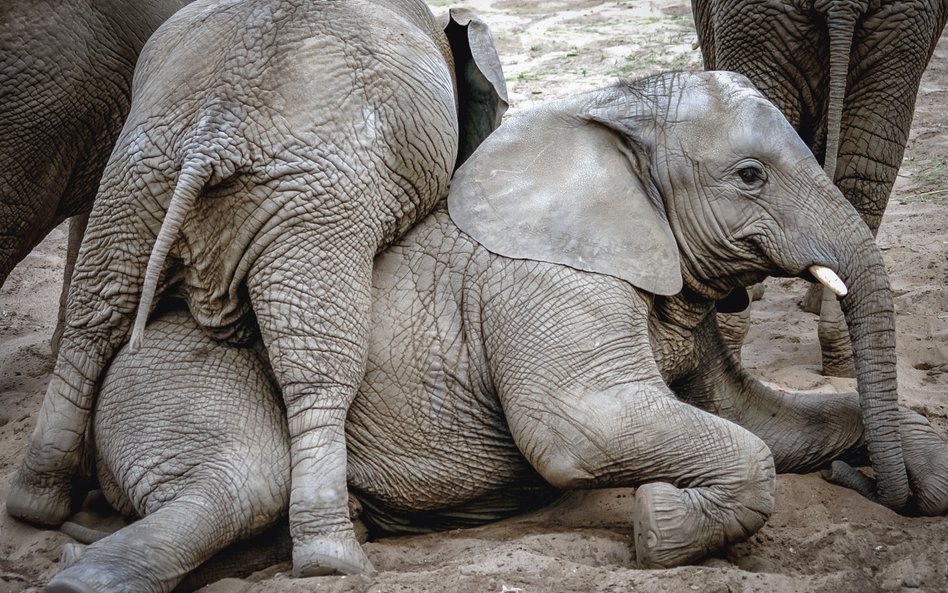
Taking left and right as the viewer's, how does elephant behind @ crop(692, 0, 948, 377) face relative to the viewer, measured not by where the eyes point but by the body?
facing away from the viewer

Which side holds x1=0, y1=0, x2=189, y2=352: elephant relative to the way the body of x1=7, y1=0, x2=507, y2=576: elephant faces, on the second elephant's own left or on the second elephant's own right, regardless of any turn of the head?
on the second elephant's own left

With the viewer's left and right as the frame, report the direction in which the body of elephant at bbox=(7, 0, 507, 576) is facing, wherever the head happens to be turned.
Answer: facing away from the viewer and to the right of the viewer

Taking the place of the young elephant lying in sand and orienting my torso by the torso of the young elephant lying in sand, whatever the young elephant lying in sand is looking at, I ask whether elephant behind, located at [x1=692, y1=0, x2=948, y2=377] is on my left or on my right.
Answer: on my left

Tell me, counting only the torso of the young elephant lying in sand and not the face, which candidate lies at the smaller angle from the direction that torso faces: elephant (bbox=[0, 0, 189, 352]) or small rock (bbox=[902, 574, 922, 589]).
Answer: the small rock

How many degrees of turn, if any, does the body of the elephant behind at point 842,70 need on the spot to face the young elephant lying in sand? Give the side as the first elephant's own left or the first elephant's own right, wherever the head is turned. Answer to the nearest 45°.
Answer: approximately 135° to the first elephant's own left

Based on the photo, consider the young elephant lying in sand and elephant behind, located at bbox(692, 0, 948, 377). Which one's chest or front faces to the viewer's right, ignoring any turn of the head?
the young elephant lying in sand

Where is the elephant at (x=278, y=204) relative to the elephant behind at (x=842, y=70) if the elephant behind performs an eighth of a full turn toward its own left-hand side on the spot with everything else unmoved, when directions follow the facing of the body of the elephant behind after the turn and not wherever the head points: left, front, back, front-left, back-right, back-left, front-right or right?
left

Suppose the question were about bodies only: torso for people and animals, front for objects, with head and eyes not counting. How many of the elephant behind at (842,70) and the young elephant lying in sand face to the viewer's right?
1

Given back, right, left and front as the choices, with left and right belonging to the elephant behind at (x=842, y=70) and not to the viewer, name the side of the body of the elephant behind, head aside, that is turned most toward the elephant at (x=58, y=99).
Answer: left

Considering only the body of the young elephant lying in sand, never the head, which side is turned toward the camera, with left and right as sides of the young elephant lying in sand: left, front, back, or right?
right

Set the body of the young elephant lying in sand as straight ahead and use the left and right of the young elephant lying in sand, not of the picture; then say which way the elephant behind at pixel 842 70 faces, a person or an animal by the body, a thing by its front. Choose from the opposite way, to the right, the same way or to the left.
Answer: to the left

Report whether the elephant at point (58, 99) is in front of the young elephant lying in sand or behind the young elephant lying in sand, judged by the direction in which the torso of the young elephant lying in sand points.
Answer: behind

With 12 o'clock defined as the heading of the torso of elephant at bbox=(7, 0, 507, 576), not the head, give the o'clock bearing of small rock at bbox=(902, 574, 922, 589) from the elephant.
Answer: The small rock is roughly at 3 o'clock from the elephant.
